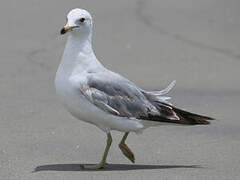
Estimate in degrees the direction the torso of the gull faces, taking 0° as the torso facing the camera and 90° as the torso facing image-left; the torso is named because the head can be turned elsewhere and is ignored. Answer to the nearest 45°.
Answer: approximately 90°
